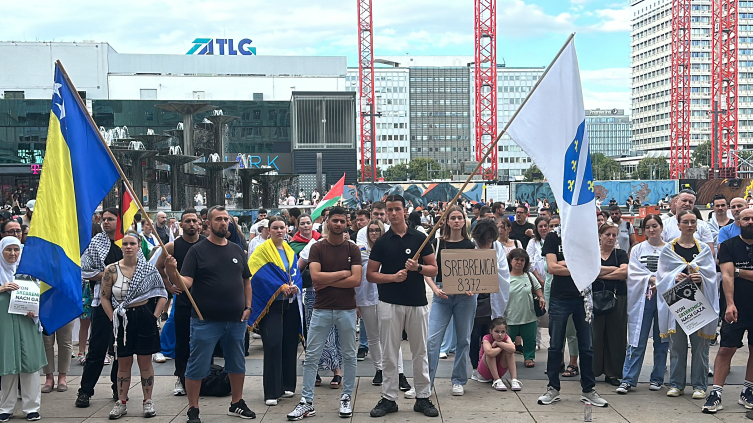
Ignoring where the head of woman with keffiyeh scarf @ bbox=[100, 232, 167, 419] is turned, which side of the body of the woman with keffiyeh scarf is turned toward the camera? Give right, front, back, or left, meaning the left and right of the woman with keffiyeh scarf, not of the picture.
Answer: front

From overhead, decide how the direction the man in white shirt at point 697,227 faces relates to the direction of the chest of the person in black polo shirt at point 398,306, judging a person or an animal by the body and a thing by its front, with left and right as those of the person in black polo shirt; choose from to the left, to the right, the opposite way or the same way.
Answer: the same way

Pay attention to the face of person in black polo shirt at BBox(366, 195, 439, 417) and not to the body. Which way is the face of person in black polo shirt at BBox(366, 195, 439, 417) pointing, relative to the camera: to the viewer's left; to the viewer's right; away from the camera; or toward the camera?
toward the camera

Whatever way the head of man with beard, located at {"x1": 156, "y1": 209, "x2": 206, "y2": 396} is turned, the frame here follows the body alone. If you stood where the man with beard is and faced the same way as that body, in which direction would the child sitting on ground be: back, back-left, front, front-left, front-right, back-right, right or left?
left

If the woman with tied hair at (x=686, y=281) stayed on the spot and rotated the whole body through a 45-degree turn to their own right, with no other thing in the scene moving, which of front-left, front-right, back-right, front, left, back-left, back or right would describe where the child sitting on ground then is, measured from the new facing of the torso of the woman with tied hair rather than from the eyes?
front-right

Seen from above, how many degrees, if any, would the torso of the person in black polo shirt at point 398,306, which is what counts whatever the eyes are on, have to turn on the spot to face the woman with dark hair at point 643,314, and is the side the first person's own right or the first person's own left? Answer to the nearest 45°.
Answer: approximately 90° to the first person's own left

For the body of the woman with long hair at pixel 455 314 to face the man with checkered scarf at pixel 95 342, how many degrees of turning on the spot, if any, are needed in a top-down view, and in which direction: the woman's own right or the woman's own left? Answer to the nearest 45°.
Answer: approximately 90° to the woman's own right

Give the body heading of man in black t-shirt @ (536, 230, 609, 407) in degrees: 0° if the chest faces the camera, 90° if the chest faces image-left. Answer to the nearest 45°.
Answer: approximately 0°

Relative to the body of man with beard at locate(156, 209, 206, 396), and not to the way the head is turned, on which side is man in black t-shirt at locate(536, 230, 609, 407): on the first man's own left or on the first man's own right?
on the first man's own left

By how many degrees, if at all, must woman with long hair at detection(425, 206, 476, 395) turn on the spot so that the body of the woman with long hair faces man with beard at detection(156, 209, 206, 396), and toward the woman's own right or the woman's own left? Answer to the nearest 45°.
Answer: approximately 90° to the woman's own right

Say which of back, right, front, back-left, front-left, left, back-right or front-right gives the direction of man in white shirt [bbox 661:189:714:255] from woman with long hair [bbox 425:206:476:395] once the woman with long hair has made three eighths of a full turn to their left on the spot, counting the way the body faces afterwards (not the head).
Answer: front

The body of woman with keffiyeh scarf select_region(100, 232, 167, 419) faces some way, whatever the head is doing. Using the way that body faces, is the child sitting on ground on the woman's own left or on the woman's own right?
on the woman's own left

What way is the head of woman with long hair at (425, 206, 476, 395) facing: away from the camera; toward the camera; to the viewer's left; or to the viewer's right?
toward the camera

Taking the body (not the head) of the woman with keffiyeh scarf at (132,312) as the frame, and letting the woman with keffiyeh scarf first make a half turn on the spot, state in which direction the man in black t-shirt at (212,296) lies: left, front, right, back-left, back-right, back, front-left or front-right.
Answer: back-right

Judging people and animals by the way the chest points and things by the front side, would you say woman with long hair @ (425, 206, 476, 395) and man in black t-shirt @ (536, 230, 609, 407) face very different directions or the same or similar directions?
same or similar directions

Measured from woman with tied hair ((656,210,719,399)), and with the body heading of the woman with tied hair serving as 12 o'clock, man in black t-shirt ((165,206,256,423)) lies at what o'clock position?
The man in black t-shirt is roughly at 2 o'clock from the woman with tied hair.

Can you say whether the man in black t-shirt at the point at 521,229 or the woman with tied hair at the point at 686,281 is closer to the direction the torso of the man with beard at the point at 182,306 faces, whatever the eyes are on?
the woman with tied hair

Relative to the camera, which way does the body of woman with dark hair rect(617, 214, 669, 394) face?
toward the camera

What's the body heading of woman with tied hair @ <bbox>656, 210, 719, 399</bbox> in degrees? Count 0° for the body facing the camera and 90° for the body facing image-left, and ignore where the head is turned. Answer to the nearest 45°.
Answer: approximately 0°

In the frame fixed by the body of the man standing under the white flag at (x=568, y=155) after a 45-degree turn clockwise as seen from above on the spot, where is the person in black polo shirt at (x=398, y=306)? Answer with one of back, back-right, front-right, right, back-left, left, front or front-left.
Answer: front-right
